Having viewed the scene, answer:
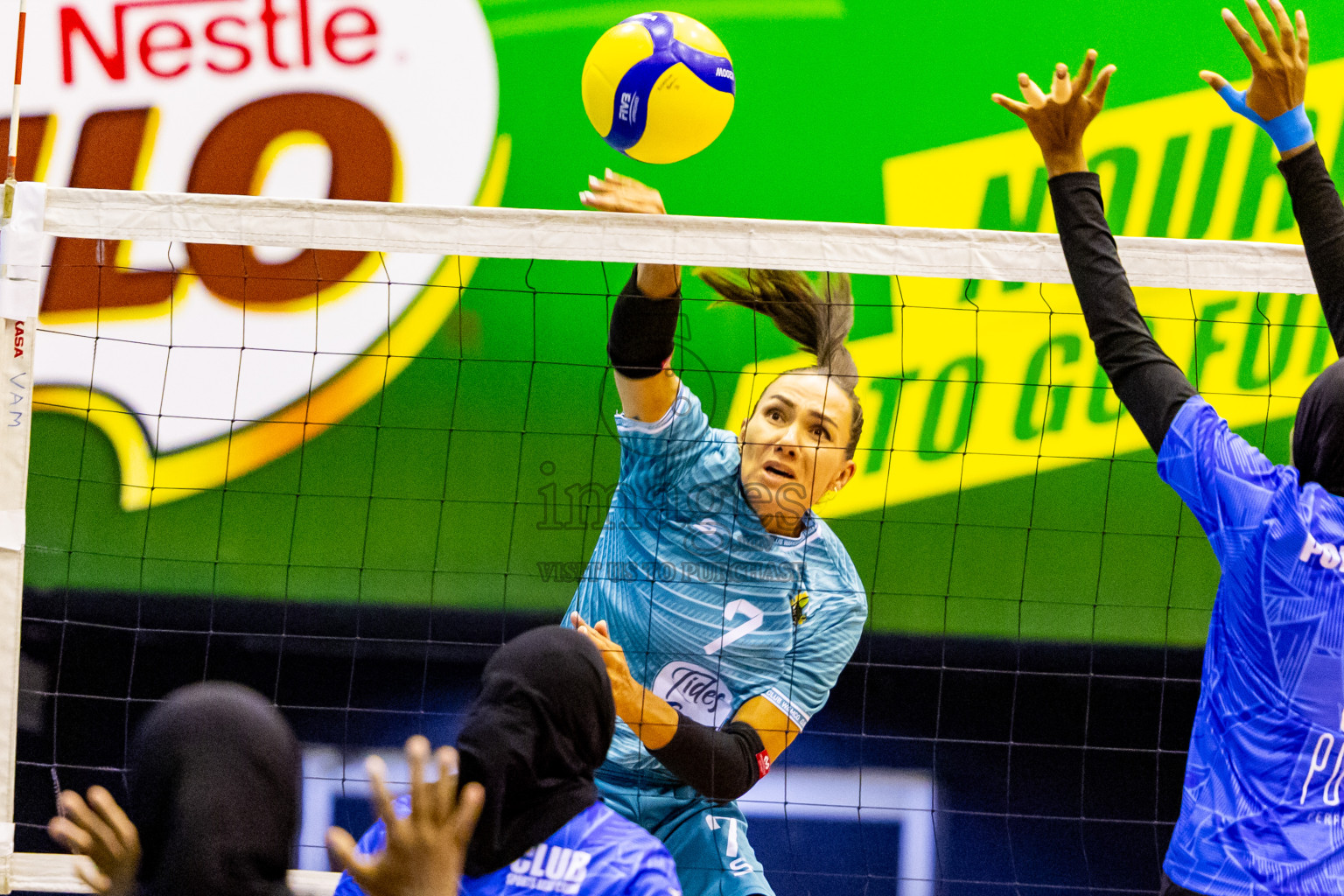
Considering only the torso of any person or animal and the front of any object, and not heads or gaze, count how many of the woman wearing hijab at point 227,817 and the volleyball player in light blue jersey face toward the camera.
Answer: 1

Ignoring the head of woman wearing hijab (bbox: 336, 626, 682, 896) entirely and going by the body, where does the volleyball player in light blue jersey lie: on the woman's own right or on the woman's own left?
on the woman's own right

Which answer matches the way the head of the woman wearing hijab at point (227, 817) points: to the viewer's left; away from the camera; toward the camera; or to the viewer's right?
away from the camera

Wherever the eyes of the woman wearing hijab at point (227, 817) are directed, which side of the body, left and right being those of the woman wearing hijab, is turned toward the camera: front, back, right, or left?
back

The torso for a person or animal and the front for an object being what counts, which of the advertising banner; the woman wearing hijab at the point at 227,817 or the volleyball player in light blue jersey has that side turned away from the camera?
the woman wearing hijab

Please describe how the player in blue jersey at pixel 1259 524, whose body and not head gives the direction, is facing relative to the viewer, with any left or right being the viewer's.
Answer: facing away from the viewer

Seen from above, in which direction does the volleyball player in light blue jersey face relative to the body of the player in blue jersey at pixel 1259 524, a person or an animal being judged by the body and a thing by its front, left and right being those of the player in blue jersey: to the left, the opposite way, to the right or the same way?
the opposite way

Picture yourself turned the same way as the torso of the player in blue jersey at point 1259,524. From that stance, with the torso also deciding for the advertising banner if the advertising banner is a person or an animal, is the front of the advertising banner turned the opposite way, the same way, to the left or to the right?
the opposite way

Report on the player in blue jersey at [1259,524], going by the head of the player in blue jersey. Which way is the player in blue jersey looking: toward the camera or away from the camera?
away from the camera

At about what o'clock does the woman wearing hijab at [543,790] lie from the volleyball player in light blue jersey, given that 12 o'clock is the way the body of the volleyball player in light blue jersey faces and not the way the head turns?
The woman wearing hijab is roughly at 12 o'clock from the volleyball player in light blue jersey.

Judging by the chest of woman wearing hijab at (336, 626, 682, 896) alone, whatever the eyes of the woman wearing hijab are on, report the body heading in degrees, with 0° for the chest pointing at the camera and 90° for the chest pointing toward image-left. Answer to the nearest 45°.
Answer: approximately 135°
